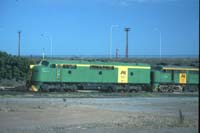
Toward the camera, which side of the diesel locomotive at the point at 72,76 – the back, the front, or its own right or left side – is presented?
left
